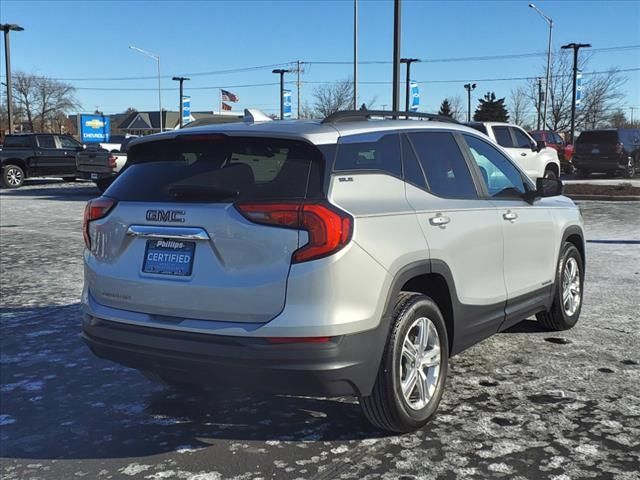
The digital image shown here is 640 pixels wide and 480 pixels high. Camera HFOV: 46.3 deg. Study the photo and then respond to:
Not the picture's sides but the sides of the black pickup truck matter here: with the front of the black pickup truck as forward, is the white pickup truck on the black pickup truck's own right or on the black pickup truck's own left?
on the black pickup truck's own right

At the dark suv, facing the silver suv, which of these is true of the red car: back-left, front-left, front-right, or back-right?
back-right

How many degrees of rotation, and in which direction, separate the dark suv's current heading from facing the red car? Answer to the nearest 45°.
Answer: approximately 90° to its left

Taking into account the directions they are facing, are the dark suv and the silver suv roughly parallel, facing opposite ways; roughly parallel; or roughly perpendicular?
roughly parallel

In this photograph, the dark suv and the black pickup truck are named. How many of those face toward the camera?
0

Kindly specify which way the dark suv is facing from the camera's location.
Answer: facing away from the viewer and to the right of the viewer

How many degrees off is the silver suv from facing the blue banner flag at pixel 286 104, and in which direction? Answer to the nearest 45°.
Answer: approximately 45° to its left

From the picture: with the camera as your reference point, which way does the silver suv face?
facing away from the viewer and to the right of the viewer

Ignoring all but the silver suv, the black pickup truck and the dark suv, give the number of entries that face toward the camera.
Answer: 0

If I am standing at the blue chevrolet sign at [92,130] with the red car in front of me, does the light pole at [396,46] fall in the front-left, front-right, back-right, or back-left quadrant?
front-right

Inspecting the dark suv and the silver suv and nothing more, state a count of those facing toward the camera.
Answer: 0

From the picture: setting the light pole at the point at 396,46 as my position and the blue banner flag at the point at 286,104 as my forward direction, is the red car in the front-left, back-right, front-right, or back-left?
front-right
